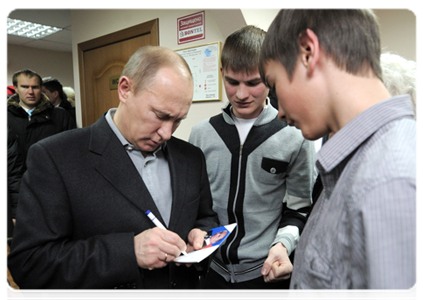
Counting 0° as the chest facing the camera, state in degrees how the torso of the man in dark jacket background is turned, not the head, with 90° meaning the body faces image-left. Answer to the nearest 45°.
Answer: approximately 0°

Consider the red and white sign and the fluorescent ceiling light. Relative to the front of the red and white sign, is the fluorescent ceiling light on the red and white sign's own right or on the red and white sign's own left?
on the red and white sign's own right

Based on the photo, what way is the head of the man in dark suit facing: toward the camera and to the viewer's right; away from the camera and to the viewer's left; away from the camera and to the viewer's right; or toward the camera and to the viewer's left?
toward the camera and to the viewer's right

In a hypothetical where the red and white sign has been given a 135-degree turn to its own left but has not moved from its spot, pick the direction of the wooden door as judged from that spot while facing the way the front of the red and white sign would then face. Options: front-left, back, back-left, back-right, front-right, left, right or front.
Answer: back-left
